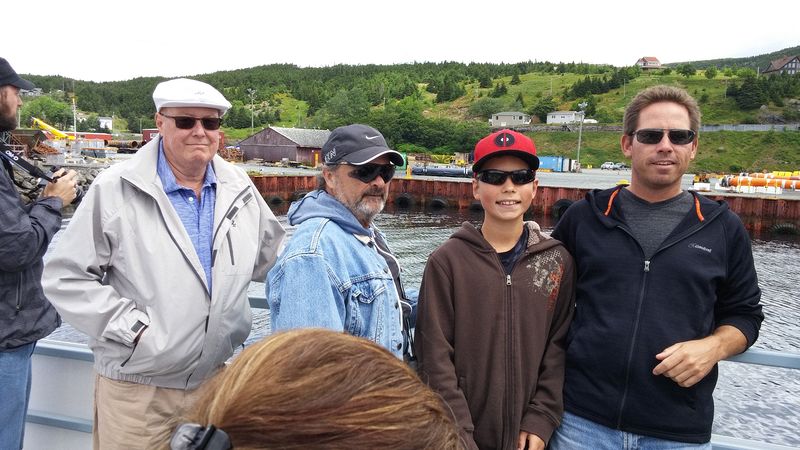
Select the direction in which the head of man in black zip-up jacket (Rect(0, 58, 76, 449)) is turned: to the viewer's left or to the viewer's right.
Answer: to the viewer's right

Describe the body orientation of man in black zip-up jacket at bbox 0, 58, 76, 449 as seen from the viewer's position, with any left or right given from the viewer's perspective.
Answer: facing to the right of the viewer

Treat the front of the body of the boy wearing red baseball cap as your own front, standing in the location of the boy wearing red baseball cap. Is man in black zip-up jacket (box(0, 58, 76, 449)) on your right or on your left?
on your right

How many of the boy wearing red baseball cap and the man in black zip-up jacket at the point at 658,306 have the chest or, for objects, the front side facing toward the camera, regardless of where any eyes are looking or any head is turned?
2

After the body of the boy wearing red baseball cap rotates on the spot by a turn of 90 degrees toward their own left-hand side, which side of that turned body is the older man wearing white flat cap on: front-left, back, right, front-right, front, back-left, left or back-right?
back

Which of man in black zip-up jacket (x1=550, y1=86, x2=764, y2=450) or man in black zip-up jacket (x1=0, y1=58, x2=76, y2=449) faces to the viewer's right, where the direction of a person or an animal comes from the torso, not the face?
man in black zip-up jacket (x1=0, y1=58, x2=76, y2=449)
